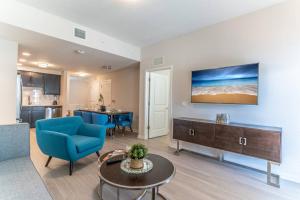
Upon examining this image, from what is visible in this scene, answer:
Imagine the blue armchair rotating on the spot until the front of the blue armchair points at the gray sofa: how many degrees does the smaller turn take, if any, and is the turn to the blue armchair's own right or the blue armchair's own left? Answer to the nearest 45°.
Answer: approximately 90° to the blue armchair's own right

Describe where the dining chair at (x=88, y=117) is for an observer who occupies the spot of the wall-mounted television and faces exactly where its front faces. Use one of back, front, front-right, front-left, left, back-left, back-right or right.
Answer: front-right

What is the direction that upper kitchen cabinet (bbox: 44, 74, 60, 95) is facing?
toward the camera

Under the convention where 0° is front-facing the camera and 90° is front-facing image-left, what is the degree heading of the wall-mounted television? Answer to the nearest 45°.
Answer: approximately 45°

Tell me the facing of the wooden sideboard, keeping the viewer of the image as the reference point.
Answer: facing the viewer and to the left of the viewer

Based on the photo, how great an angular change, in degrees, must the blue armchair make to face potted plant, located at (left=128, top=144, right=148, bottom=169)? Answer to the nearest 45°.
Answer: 0° — it already faces it

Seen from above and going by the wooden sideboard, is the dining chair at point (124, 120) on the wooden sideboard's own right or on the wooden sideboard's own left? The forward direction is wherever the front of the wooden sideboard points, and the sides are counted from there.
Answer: on the wooden sideboard's own right

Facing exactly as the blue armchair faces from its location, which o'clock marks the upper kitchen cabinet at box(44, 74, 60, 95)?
The upper kitchen cabinet is roughly at 7 o'clock from the blue armchair.

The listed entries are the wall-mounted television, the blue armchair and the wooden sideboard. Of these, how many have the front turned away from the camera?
0

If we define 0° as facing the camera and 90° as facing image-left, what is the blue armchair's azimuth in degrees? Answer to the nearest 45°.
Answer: approximately 315°

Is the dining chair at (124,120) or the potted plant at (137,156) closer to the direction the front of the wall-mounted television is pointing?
the potted plant

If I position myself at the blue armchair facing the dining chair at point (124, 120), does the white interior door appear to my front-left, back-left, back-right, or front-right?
front-right

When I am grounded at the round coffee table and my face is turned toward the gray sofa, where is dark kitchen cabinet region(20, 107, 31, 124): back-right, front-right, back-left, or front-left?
front-right
